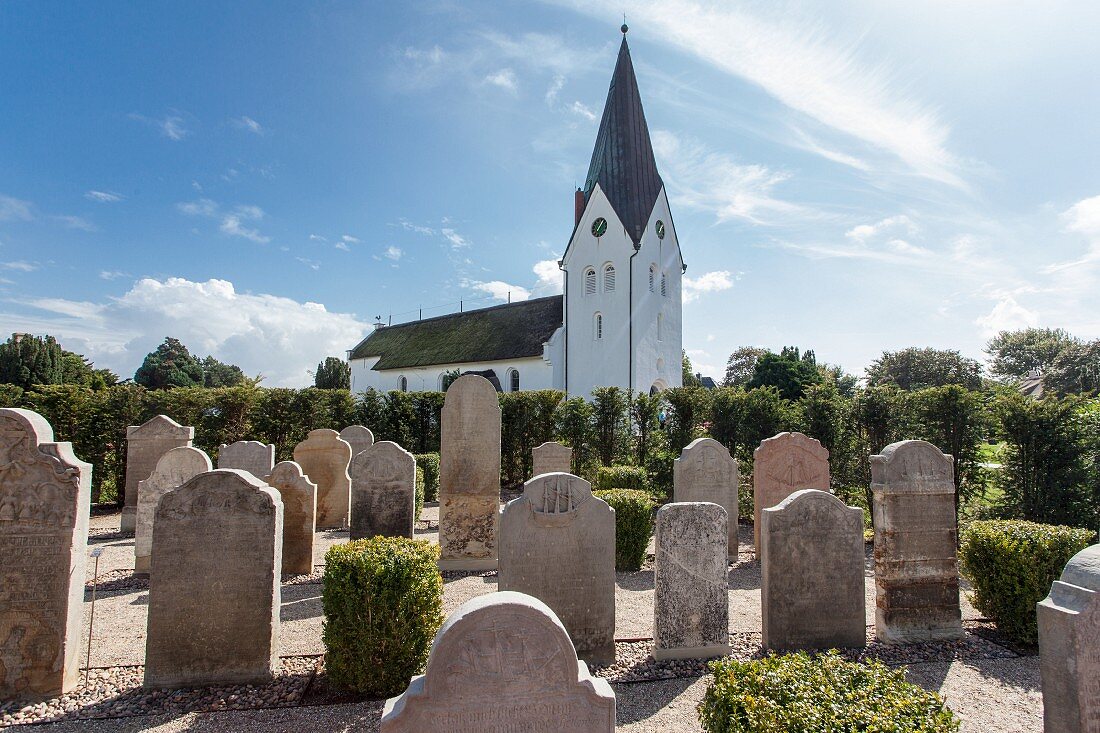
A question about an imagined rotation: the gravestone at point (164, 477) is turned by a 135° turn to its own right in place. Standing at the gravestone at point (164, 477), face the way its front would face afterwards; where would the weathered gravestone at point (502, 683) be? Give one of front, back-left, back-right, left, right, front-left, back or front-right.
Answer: back-left

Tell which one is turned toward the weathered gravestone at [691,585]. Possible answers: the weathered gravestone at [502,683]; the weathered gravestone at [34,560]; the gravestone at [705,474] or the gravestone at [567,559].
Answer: the gravestone at [705,474]

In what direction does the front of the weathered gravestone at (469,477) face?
toward the camera

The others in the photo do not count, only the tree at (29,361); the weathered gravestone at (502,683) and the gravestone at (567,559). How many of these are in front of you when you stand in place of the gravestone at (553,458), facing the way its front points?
2

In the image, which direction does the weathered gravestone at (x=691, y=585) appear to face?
toward the camera

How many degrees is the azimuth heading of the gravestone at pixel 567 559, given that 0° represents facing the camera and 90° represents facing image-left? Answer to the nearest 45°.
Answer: approximately 0°

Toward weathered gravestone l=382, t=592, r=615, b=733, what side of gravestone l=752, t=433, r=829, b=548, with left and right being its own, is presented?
front

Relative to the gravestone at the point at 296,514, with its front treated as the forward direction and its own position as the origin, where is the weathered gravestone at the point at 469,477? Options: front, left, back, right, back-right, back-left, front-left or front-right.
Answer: left

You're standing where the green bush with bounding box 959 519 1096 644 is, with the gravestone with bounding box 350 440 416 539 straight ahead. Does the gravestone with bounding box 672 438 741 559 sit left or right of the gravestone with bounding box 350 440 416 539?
right

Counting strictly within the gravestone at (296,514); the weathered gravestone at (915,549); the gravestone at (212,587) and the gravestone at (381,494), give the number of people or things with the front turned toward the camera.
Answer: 4

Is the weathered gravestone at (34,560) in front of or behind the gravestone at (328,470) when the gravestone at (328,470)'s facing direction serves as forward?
in front

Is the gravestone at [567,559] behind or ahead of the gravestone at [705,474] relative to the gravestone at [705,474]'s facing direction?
ahead

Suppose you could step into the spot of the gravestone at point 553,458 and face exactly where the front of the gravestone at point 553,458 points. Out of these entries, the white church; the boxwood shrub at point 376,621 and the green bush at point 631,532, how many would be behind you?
1

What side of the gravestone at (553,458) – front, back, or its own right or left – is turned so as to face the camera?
front

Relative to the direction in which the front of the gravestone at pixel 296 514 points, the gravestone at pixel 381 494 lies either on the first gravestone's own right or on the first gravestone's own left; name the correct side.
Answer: on the first gravestone's own left

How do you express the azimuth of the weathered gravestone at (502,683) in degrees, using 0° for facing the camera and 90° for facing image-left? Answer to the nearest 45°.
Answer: approximately 0°

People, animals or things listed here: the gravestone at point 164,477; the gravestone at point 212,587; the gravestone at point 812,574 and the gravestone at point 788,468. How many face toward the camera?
4
